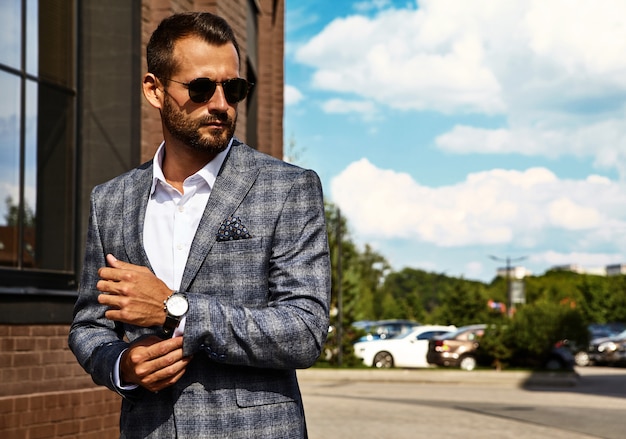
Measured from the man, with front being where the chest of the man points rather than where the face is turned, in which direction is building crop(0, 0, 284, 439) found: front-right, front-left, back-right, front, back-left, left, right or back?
back

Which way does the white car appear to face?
to the viewer's left

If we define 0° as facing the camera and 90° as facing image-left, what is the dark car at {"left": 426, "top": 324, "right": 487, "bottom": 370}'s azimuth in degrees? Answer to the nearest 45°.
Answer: approximately 225°

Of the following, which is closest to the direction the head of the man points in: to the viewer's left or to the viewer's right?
to the viewer's right

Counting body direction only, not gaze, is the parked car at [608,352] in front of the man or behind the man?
behind

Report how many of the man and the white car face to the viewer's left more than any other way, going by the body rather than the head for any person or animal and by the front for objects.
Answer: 1

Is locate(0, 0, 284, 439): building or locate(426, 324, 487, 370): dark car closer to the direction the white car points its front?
the building

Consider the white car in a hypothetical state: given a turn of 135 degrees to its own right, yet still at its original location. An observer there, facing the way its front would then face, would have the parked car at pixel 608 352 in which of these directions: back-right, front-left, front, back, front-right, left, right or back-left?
front

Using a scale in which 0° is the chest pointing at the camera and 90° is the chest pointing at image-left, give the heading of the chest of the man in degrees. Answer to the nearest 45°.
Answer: approximately 0°

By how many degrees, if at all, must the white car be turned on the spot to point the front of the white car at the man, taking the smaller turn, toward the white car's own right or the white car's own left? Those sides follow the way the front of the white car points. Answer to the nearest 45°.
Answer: approximately 90° to the white car's own left

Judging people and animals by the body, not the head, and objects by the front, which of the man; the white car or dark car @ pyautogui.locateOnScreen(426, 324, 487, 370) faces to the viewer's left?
the white car

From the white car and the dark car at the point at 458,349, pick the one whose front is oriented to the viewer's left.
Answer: the white car
